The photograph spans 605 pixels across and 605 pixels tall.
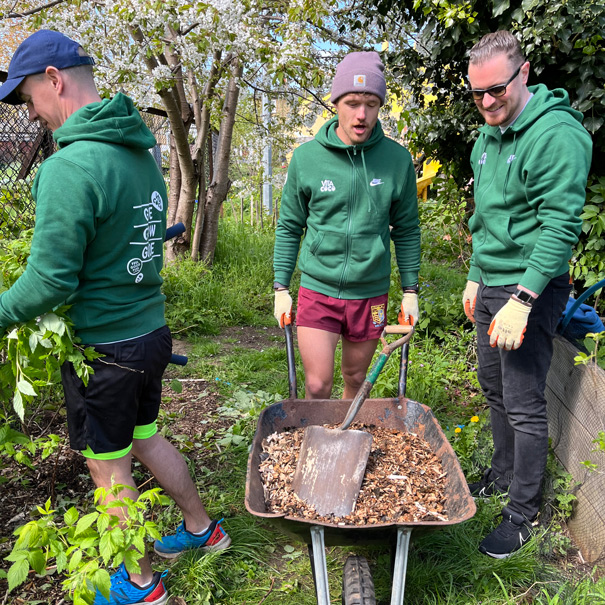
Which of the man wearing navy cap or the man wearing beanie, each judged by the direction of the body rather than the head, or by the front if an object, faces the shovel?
the man wearing beanie

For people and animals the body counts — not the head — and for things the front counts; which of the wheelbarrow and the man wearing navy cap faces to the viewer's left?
the man wearing navy cap

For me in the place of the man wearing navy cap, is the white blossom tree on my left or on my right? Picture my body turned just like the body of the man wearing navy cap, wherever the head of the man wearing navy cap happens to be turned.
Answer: on my right

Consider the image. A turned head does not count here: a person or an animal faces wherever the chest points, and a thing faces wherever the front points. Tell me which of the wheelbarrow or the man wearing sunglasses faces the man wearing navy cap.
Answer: the man wearing sunglasses

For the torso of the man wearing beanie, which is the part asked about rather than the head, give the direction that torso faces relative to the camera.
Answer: toward the camera

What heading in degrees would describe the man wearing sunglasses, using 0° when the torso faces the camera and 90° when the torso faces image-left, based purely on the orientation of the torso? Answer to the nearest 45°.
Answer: approximately 45°

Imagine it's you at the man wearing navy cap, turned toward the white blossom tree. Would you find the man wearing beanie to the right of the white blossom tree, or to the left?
right

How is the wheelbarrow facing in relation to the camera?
toward the camera

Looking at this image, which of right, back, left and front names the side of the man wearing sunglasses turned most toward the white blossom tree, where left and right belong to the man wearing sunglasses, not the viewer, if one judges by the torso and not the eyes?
right

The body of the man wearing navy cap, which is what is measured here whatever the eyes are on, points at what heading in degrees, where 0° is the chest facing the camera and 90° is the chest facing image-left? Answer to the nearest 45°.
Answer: approximately 90°

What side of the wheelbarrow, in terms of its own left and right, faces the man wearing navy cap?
right

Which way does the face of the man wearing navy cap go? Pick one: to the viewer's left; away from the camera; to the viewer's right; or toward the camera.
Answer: to the viewer's left

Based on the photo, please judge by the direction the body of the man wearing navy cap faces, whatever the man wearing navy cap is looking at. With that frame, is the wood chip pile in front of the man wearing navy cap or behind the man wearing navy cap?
behind

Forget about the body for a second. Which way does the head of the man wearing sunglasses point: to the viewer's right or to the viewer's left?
to the viewer's left

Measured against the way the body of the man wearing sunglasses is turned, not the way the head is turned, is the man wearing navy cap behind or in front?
in front
